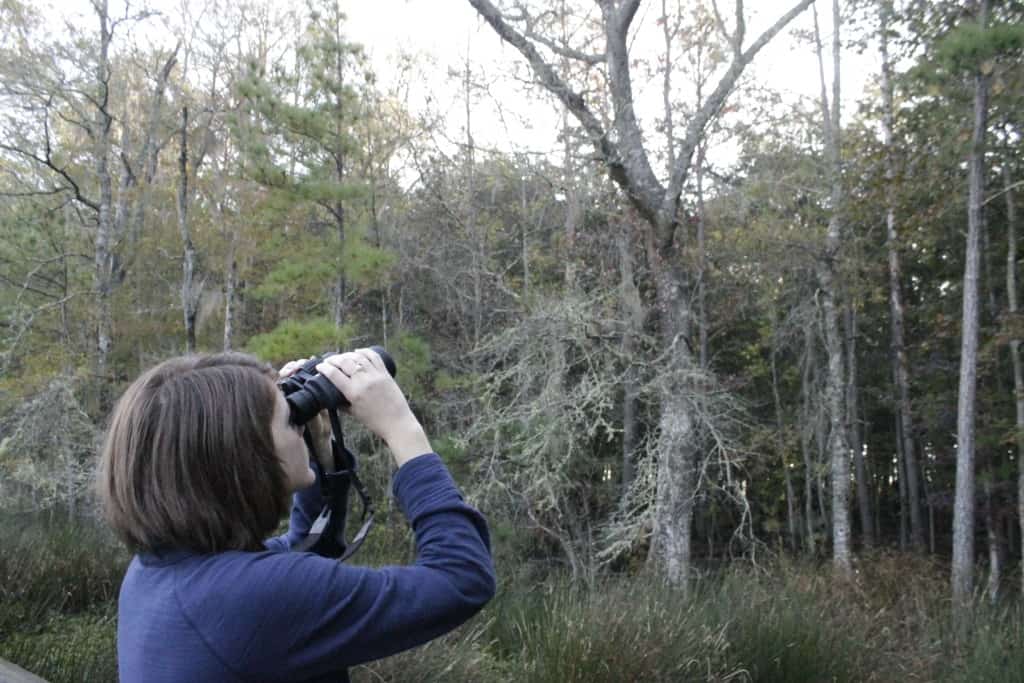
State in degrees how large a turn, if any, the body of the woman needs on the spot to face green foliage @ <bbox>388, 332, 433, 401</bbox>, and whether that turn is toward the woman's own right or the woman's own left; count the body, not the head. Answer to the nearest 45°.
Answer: approximately 45° to the woman's own left

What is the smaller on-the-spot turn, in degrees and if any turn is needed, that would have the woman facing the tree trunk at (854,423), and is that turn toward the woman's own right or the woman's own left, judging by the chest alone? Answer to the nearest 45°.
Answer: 0° — they already face it

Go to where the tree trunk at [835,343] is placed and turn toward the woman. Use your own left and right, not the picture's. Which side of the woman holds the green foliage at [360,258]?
right

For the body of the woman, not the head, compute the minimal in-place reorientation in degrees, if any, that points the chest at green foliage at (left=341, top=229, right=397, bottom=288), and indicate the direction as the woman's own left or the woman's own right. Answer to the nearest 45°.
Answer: approximately 45° to the woman's own left

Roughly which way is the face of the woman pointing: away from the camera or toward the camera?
away from the camera

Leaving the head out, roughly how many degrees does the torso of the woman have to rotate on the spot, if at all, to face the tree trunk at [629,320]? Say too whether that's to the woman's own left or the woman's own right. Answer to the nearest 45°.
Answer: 0° — they already face it

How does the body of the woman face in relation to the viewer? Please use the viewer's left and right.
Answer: facing away from the viewer and to the right of the viewer

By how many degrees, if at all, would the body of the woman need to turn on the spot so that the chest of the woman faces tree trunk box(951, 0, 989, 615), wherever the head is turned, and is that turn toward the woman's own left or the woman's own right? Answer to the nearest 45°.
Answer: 0° — they already face it
